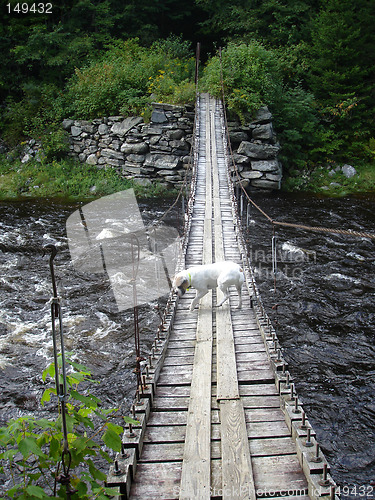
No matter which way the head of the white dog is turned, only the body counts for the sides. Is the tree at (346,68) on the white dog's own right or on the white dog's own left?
on the white dog's own right

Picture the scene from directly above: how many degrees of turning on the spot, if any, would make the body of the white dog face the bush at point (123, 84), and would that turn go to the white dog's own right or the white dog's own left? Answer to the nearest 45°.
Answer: approximately 90° to the white dog's own right

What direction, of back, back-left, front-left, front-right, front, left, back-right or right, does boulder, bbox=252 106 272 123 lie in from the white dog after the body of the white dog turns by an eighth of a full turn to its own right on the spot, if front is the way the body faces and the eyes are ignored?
front-right

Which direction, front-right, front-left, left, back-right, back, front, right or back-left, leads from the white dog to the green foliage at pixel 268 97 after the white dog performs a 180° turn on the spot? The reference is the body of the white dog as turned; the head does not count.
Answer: left

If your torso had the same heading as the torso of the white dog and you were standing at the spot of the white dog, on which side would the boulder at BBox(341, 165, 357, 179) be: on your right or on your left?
on your right

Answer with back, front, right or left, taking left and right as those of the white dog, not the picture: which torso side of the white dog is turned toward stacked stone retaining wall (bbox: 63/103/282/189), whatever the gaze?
right

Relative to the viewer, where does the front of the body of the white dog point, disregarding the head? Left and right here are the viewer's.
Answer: facing to the left of the viewer

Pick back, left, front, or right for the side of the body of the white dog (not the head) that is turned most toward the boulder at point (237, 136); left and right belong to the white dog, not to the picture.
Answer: right

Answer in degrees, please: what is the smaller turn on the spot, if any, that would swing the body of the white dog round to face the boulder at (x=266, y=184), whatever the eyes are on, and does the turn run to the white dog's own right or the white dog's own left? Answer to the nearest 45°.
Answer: approximately 90° to the white dog's own right
